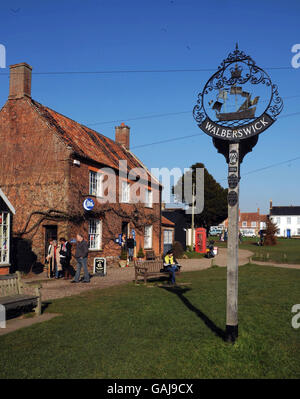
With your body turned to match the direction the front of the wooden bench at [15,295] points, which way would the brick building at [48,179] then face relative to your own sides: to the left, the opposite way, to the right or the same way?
the same way

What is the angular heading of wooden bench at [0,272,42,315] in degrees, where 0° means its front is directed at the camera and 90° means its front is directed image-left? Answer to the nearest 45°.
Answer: approximately 315°

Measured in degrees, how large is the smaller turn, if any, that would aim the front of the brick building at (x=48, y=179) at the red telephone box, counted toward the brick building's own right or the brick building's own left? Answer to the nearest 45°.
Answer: approximately 90° to the brick building's own left

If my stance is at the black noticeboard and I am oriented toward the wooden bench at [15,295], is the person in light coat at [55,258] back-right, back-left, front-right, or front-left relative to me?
front-right

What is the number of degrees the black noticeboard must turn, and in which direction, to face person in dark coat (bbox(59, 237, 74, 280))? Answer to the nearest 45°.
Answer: approximately 45° to its right

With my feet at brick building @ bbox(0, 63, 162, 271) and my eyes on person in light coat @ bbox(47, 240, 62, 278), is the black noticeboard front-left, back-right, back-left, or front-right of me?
front-left

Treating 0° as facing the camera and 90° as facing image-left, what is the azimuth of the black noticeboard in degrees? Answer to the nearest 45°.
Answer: approximately 0°

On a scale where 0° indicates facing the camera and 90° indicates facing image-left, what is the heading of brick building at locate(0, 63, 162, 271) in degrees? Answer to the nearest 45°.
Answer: approximately 315°

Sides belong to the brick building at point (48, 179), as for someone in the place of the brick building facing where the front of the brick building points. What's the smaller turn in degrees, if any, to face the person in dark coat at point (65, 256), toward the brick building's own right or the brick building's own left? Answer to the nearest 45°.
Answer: approximately 45° to the brick building's own right

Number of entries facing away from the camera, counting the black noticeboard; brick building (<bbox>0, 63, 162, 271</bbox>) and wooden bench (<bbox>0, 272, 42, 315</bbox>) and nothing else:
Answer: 0

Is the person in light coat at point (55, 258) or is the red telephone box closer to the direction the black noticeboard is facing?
the person in light coat

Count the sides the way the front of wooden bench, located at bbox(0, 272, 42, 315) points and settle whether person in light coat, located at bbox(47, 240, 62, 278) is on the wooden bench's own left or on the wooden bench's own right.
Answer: on the wooden bench's own left

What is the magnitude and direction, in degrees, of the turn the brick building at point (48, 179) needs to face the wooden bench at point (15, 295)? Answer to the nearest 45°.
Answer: approximately 45° to its right
